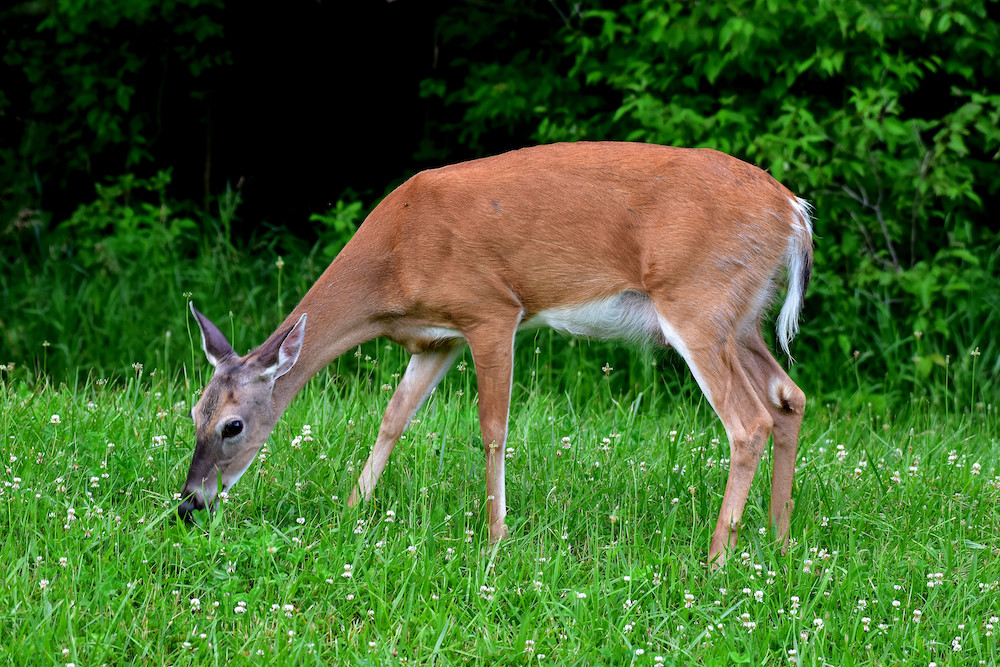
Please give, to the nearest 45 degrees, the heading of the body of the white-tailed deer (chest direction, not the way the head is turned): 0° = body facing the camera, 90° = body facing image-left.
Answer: approximately 90°
